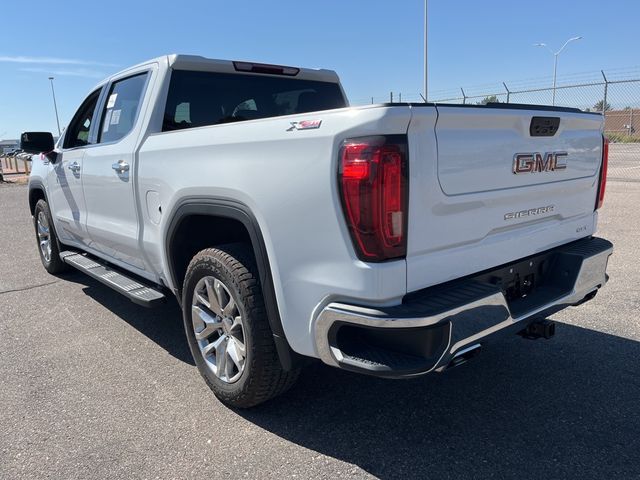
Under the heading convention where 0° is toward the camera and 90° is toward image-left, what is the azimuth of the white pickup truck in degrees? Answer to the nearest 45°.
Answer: approximately 135°
